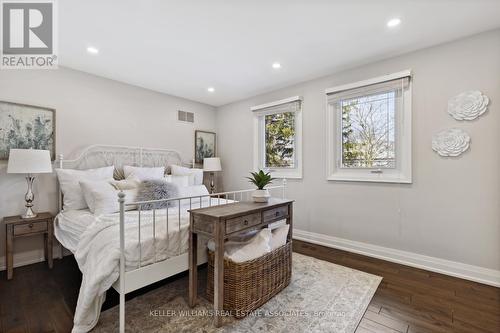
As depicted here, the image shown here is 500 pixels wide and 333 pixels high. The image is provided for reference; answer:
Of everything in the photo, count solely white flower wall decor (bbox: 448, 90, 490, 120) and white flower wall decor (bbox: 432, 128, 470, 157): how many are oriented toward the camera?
2

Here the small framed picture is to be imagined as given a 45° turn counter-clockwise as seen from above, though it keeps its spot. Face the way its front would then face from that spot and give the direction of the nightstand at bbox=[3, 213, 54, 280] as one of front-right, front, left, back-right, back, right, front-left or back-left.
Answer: back-right

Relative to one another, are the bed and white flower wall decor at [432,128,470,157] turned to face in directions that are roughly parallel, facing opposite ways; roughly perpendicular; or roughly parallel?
roughly perpendicular

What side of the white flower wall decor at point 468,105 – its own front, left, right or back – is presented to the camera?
front

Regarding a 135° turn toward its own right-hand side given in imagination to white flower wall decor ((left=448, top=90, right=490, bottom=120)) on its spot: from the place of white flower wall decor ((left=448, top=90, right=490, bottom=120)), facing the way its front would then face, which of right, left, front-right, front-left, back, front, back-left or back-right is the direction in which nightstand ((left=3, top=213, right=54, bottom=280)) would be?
left

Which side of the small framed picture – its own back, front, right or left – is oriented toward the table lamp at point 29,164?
right

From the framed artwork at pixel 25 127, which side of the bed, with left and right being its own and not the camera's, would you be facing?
back

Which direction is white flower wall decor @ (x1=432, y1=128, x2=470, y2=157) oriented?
toward the camera

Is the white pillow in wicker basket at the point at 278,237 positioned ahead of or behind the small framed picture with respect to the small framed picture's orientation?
ahead

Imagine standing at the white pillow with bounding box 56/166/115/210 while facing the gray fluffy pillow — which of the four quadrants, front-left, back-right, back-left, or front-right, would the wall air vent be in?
front-left

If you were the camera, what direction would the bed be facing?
facing the viewer and to the right of the viewer

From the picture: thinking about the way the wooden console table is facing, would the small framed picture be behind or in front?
behind
